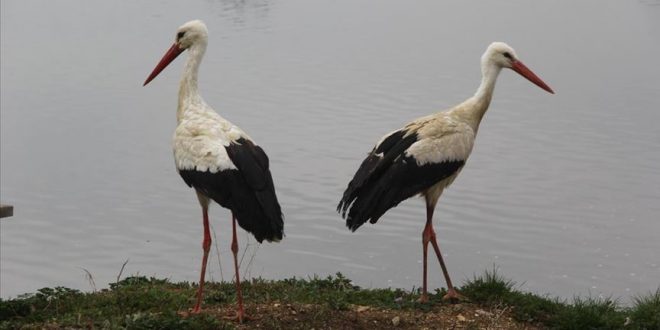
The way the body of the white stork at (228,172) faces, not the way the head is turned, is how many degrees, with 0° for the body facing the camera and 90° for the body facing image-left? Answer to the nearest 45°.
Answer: approximately 135°

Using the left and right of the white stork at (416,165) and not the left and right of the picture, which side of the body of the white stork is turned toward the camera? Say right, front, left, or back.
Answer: right

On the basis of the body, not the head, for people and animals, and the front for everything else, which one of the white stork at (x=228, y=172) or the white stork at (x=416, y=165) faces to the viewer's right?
the white stork at (x=416, y=165)

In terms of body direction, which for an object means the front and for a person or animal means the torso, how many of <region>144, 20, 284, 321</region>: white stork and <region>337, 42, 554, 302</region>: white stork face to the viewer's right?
1

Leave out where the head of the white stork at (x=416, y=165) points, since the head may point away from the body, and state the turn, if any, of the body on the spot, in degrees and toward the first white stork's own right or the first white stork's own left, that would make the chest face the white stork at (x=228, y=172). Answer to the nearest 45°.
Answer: approximately 135° to the first white stork's own right
